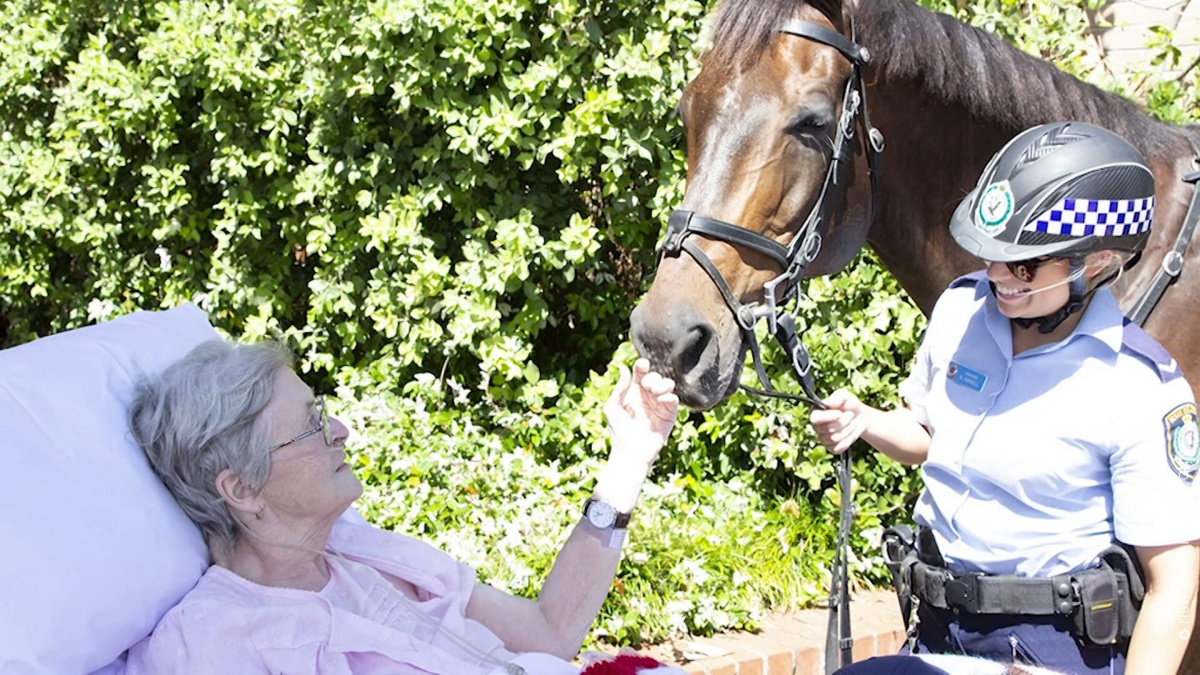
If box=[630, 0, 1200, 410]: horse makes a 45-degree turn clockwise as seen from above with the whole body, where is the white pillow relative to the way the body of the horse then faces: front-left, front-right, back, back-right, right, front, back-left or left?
front-left

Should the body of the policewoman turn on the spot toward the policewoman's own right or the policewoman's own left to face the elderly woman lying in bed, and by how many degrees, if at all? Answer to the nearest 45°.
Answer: approximately 45° to the policewoman's own right

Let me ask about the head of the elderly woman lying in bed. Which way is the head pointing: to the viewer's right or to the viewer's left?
to the viewer's right

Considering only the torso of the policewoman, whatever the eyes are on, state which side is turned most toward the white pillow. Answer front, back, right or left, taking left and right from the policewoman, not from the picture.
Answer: front

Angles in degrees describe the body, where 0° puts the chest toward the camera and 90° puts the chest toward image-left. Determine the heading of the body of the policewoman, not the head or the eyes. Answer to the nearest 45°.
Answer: approximately 45°

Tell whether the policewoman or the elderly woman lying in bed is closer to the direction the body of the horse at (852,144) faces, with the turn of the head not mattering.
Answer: the elderly woman lying in bed

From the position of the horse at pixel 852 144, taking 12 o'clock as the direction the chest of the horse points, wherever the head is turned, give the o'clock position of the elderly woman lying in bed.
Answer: The elderly woman lying in bed is roughly at 12 o'clock from the horse.

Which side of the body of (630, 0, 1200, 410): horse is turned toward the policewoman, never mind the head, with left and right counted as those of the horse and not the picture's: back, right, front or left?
left

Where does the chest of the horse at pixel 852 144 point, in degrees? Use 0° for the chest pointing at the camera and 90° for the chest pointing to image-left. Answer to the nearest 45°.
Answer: approximately 45°

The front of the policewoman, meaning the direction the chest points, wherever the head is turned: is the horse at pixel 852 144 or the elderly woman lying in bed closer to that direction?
the elderly woman lying in bed

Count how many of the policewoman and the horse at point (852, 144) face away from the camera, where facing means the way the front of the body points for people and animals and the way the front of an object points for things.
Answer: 0
